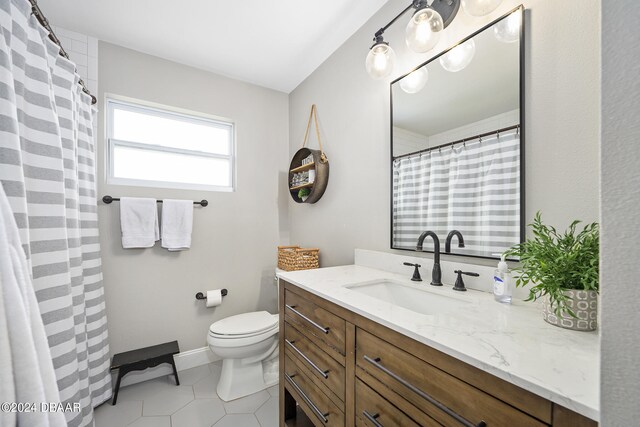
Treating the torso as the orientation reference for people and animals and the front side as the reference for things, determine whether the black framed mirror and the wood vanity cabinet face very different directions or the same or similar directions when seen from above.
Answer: same or similar directions

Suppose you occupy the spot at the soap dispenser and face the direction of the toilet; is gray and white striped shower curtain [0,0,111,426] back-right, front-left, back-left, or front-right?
front-left

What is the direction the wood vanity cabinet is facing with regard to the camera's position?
facing the viewer and to the left of the viewer

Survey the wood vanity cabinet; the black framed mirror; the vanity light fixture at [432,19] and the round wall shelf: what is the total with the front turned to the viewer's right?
0

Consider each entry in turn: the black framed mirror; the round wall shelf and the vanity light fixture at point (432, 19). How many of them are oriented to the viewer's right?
0

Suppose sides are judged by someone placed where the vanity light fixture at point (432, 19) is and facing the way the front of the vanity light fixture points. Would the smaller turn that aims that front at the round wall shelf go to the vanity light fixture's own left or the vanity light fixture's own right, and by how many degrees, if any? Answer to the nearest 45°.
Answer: approximately 90° to the vanity light fixture's own right

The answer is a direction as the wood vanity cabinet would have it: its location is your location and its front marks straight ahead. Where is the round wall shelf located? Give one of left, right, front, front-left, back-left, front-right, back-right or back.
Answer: right

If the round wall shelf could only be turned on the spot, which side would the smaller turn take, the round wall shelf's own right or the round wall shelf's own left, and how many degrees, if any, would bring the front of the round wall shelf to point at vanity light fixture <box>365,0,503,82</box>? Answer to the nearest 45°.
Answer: approximately 90° to the round wall shelf's own left

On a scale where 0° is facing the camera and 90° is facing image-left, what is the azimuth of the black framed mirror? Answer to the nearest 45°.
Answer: approximately 45°

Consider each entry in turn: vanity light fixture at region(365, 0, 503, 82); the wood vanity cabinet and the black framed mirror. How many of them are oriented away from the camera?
0
